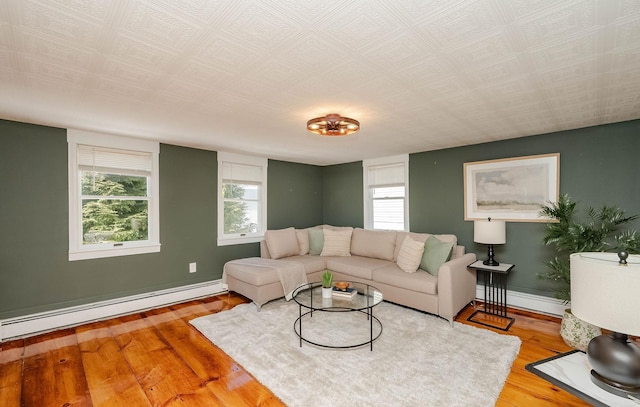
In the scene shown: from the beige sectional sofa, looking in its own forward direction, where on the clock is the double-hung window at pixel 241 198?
The double-hung window is roughly at 2 o'clock from the beige sectional sofa.

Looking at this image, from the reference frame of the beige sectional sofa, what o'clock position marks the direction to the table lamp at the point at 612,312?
The table lamp is roughly at 10 o'clock from the beige sectional sofa.

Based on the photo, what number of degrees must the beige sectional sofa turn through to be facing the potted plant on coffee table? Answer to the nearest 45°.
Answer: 0° — it already faces it

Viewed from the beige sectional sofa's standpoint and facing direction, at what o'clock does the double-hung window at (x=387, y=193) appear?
The double-hung window is roughly at 5 o'clock from the beige sectional sofa.

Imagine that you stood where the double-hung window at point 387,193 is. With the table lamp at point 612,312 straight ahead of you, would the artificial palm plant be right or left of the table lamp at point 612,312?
left

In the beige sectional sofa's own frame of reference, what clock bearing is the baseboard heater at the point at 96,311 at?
The baseboard heater is roughly at 1 o'clock from the beige sectional sofa.

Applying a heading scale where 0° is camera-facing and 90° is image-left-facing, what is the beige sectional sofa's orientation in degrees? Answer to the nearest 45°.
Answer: approximately 45°

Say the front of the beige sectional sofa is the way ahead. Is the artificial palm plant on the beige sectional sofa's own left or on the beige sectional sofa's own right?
on the beige sectional sofa's own left

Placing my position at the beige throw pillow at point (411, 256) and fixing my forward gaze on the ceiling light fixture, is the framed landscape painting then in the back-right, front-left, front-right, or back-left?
back-left

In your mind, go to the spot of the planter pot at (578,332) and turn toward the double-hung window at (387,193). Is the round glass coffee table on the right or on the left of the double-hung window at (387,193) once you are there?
left

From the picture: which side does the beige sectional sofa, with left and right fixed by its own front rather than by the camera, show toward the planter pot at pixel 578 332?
left

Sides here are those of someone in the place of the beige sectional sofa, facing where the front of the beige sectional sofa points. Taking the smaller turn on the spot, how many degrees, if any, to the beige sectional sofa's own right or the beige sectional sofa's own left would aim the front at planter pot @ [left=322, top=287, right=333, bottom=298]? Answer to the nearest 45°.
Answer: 0° — it already faces it
